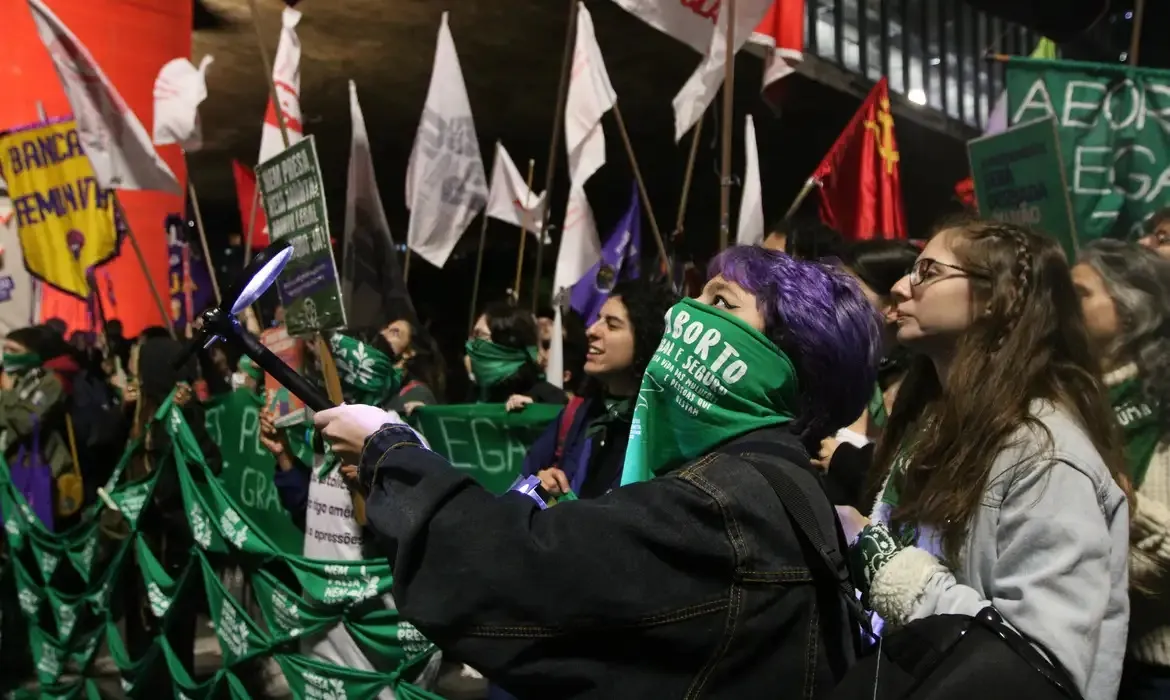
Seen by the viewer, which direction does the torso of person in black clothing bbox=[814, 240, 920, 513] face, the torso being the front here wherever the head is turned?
to the viewer's left

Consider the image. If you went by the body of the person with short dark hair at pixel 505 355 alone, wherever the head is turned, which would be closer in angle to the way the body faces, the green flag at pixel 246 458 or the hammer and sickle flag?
the green flag

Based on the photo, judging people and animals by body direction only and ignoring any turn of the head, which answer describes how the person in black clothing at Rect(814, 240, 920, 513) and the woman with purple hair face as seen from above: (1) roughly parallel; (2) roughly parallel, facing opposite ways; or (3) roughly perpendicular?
roughly parallel

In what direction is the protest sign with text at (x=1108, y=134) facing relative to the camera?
toward the camera

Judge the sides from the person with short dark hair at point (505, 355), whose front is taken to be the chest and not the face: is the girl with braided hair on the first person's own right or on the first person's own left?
on the first person's own left

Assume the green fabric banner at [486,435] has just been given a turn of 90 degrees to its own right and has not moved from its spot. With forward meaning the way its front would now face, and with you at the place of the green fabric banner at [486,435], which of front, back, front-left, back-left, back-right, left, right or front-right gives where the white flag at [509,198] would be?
right

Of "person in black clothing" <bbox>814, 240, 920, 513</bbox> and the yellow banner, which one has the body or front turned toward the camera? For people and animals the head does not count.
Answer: the yellow banner

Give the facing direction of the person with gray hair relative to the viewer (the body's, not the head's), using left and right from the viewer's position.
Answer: facing to the left of the viewer

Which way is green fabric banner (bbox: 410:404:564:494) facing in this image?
toward the camera

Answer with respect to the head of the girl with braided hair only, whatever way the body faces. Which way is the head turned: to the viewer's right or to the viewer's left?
to the viewer's left

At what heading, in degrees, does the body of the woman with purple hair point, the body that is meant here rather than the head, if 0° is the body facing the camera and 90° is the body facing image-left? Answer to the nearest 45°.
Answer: approximately 90°

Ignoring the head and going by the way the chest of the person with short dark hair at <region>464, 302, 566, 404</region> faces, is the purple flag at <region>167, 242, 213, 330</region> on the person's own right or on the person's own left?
on the person's own right

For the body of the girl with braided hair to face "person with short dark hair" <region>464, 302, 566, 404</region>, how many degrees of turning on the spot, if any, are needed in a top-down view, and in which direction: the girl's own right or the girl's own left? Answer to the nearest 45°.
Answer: approximately 45° to the girl's own right

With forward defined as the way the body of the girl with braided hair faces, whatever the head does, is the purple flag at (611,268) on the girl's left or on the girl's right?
on the girl's right

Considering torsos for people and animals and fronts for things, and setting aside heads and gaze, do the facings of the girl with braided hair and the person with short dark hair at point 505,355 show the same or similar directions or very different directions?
same or similar directions

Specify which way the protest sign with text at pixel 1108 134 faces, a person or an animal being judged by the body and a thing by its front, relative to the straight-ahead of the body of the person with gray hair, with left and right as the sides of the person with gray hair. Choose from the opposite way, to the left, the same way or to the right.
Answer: to the left
